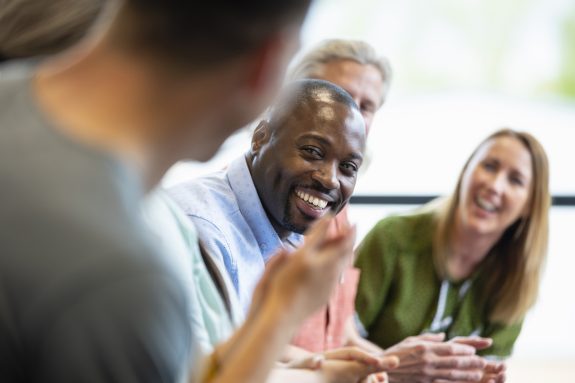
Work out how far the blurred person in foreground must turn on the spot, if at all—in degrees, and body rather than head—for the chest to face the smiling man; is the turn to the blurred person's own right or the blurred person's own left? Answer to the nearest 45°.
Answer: approximately 45° to the blurred person's own left

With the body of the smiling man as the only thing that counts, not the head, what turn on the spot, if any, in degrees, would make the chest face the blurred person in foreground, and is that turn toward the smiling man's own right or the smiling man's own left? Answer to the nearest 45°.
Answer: approximately 45° to the smiling man's own right

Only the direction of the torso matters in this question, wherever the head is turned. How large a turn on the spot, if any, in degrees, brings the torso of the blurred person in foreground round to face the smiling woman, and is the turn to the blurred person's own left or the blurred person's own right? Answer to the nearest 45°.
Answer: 0° — they already face them

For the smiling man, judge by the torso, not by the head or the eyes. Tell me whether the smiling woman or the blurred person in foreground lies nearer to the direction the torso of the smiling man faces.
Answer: the blurred person in foreground

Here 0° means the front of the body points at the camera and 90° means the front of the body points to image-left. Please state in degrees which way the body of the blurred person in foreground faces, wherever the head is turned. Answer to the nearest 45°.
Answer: approximately 225°

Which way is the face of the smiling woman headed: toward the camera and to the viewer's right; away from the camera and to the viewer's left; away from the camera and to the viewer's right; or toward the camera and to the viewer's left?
toward the camera and to the viewer's left

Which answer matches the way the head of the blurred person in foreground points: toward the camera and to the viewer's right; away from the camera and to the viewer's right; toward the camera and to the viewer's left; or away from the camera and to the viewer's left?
away from the camera and to the viewer's right

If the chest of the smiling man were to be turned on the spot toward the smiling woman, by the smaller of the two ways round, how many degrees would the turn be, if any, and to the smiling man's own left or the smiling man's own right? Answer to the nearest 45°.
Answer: approximately 90° to the smiling man's own left
